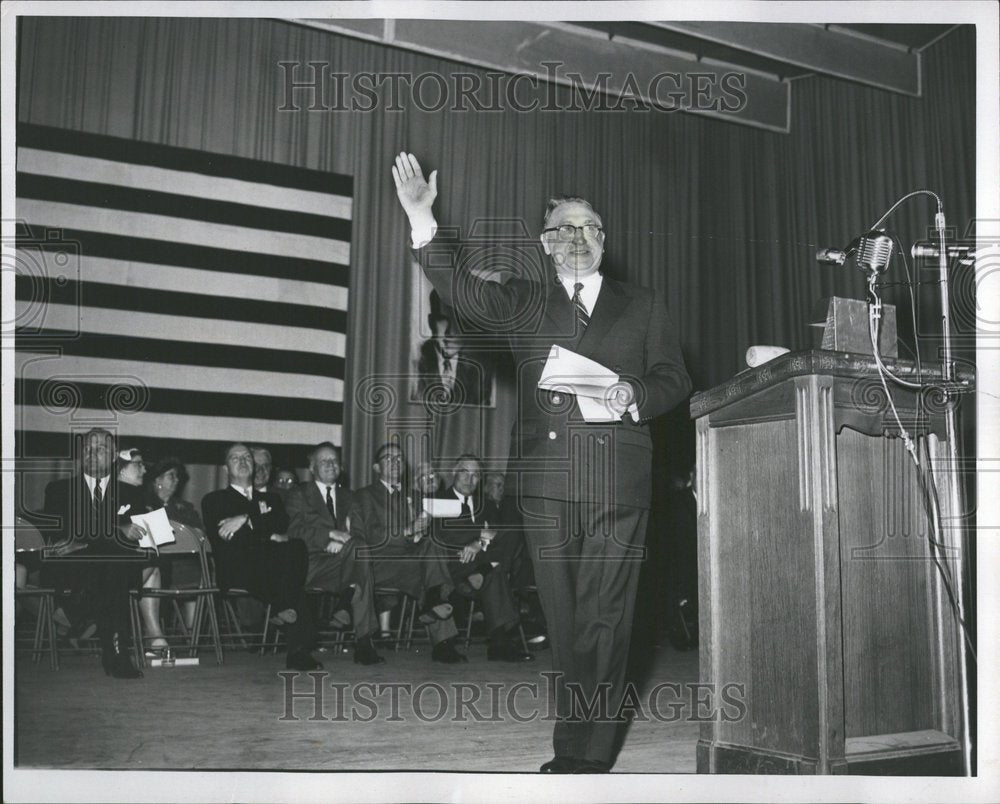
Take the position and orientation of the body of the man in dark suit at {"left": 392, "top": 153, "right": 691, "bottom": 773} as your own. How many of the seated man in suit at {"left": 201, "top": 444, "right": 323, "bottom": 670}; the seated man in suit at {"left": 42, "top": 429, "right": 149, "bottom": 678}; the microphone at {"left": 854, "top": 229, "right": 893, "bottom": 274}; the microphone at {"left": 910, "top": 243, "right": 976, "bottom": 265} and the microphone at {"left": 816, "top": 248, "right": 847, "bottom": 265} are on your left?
3

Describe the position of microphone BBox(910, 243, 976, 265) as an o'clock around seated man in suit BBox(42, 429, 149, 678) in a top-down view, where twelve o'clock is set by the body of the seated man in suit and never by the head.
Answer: The microphone is roughly at 11 o'clock from the seated man in suit.

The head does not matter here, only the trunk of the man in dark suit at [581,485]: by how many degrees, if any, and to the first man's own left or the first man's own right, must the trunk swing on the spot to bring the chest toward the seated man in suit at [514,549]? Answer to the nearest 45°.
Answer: approximately 180°

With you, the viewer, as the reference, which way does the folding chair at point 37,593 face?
facing the viewer and to the right of the viewer

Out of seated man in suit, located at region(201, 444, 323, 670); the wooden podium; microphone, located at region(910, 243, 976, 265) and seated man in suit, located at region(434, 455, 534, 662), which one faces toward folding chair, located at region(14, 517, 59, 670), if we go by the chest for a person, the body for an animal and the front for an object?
the microphone

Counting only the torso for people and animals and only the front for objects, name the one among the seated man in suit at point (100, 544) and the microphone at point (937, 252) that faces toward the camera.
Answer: the seated man in suit

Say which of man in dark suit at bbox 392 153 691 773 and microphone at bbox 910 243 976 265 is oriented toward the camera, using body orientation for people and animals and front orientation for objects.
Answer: the man in dark suit

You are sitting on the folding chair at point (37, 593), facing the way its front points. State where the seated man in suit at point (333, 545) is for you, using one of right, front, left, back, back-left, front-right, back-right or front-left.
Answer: front-left

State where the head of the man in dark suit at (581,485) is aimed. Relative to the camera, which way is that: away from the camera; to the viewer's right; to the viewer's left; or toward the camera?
toward the camera

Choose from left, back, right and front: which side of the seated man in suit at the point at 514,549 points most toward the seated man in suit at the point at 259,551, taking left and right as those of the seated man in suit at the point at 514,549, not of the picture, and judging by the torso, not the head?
right

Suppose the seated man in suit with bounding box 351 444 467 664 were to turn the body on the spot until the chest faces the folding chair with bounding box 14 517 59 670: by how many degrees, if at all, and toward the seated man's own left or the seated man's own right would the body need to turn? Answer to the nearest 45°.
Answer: approximately 90° to the seated man's own right

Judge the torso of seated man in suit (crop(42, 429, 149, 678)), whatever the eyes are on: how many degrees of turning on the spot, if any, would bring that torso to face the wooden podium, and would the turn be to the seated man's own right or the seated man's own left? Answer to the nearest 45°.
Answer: approximately 45° to the seated man's own left

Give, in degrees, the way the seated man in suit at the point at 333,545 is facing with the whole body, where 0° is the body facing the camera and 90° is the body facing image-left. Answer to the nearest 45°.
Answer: approximately 315°

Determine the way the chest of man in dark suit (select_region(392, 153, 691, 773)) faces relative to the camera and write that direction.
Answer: toward the camera

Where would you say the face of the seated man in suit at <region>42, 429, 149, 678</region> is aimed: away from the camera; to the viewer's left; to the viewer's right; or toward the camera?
toward the camera

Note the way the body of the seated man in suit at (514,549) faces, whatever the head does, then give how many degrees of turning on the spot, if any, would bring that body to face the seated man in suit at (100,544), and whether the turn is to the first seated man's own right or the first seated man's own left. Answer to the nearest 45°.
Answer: approximately 90° to the first seated man's own right

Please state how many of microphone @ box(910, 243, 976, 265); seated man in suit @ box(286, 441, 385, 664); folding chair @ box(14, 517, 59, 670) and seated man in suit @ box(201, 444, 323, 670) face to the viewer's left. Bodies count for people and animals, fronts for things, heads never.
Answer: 1

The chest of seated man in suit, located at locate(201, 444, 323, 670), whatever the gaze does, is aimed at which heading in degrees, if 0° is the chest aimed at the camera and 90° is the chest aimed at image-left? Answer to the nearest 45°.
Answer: approximately 315°
